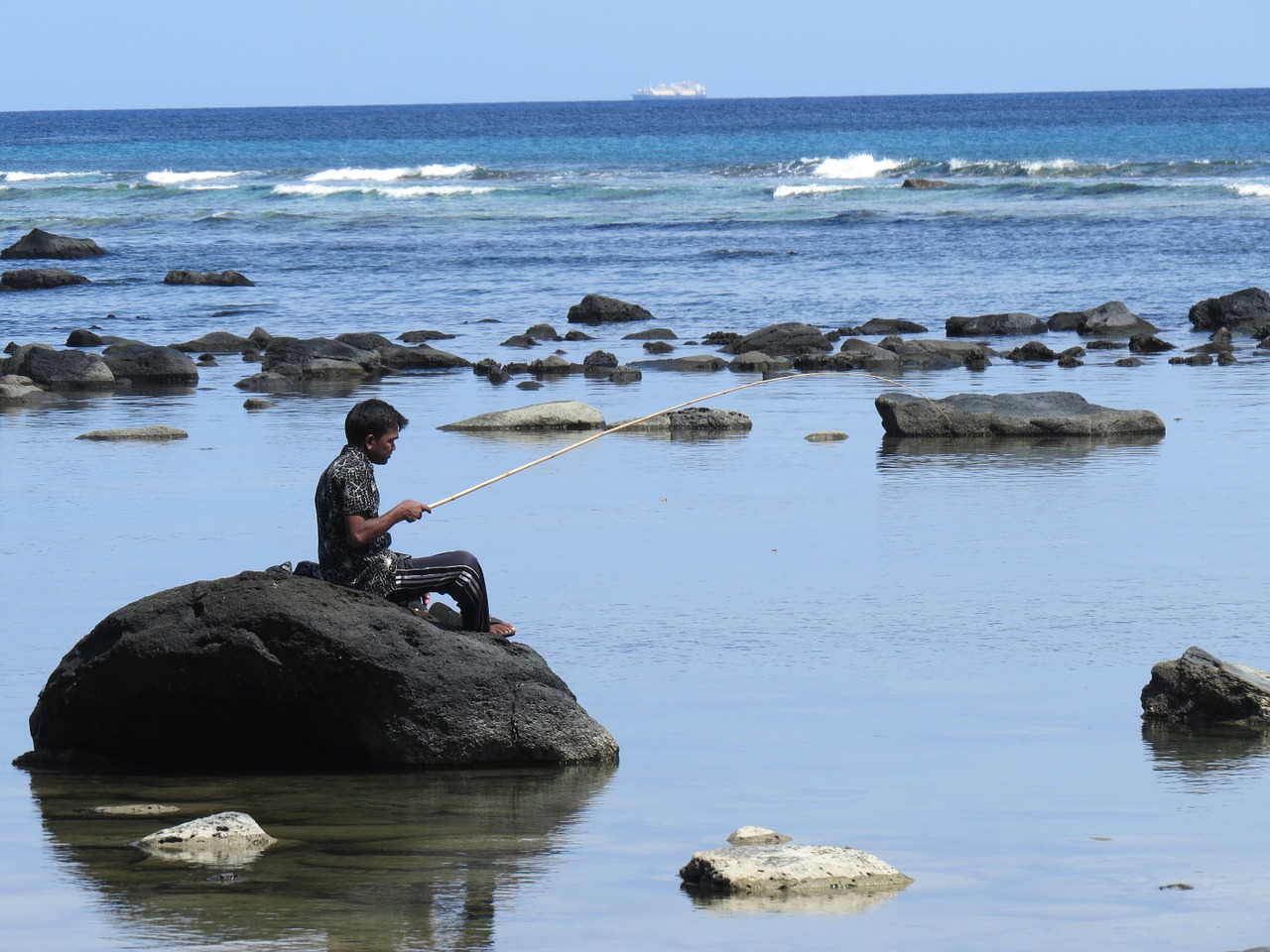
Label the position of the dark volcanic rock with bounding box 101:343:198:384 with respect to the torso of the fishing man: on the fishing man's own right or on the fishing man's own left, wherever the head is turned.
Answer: on the fishing man's own left

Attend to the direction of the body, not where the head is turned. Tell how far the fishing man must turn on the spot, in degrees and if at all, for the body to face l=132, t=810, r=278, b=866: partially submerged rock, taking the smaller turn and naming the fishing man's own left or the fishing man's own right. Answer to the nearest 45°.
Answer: approximately 90° to the fishing man's own right

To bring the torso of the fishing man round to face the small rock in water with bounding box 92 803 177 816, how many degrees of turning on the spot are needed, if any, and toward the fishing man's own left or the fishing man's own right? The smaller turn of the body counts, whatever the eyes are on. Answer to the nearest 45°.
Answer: approximately 135° to the fishing man's own right

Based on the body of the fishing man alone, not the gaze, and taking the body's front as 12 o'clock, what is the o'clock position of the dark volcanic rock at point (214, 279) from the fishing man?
The dark volcanic rock is roughly at 9 o'clock from the fishing man.

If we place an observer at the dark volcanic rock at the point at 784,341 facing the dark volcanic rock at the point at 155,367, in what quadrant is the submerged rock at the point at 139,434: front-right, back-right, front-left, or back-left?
front-left

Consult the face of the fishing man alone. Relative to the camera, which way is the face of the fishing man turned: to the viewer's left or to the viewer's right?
to the viewer's right

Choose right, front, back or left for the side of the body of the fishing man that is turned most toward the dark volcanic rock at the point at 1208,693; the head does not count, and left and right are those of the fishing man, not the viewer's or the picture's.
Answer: front

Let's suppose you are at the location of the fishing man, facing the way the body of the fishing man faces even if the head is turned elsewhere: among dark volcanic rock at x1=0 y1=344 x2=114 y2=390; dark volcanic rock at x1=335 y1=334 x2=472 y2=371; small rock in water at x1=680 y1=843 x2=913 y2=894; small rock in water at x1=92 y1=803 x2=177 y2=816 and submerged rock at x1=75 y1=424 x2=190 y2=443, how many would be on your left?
3

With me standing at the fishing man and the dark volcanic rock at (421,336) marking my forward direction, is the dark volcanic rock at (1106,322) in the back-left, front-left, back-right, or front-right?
front-right

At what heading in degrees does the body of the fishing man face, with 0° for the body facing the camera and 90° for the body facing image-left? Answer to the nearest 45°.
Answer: approximately 270°
